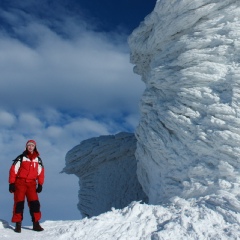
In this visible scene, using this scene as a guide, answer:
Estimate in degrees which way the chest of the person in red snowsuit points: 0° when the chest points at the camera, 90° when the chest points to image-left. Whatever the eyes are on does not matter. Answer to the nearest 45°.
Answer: approximately 0°
